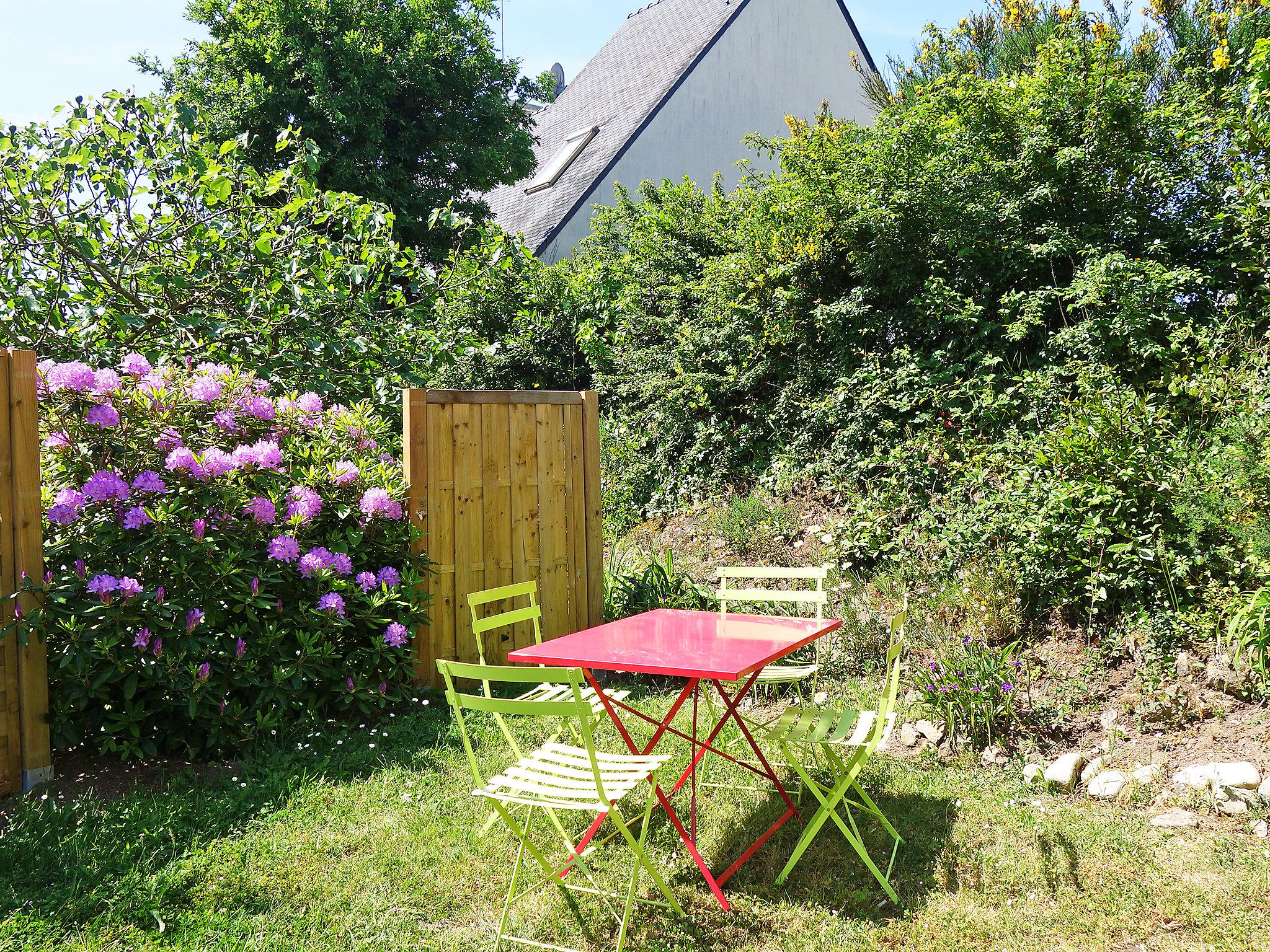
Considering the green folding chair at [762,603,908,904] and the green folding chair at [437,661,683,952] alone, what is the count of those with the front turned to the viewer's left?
1

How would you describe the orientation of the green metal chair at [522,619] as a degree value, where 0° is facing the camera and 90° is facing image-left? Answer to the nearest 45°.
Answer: approximately 315°

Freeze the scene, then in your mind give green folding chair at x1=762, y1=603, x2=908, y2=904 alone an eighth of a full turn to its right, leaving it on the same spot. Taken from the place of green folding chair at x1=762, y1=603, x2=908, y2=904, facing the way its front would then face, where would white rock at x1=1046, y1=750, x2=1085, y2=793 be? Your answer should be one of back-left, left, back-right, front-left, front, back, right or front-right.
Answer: right

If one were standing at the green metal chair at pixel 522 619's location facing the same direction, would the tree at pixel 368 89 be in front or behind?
behind

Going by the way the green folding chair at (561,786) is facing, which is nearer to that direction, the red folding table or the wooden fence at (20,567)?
the red folding table

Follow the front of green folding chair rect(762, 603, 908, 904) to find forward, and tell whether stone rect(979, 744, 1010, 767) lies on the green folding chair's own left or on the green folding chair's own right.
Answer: on the green folding chair's own right

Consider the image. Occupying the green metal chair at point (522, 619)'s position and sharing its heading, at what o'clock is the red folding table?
The red folding table is roughly at 12 o'clock from the green metal chair.

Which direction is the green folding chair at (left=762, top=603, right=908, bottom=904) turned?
to the viewer's left
